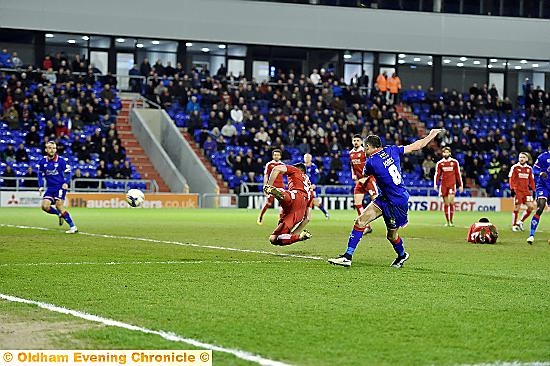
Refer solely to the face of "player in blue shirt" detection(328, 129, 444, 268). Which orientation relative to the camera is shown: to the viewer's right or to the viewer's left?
to the viewer's left

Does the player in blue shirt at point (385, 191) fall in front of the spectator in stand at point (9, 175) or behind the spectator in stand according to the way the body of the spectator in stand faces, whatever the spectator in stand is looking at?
in front

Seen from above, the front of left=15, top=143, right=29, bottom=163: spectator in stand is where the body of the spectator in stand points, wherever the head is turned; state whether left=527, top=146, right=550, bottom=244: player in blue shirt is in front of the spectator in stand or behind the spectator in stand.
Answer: in front

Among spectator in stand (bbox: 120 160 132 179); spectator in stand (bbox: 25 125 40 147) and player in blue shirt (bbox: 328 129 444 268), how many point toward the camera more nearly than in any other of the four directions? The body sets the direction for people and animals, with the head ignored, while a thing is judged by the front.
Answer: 2

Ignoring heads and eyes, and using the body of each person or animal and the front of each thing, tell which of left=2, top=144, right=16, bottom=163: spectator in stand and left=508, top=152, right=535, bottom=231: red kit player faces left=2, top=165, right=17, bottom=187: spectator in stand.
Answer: left=2, top=144, right=16, bottom=163: spectator in stand

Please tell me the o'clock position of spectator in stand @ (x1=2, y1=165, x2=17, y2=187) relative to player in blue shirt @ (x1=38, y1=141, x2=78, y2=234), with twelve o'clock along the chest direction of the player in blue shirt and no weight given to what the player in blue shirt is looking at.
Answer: The spectator in stand is roughly at 6 o'clock from the player in blue shirt.

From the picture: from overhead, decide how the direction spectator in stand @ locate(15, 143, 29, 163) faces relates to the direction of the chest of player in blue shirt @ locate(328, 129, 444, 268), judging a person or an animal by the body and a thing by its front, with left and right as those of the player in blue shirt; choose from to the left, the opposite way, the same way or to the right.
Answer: the opposite way

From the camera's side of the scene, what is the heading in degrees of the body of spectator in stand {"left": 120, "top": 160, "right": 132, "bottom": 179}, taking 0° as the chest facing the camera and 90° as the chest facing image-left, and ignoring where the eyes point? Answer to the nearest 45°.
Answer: approximately 0°

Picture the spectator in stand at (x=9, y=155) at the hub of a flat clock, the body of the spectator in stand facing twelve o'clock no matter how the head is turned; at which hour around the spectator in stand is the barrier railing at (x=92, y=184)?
The barrier railing is roughly at 9 o'clock from the spectator in stand.

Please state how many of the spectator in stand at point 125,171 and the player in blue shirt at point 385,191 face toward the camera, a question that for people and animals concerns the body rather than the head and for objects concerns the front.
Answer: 1

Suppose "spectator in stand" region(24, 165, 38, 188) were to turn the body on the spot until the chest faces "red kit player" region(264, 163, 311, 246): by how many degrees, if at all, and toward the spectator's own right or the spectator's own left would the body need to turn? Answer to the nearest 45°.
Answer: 0° — they already face them
